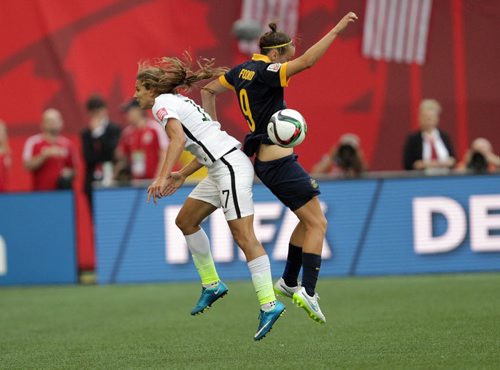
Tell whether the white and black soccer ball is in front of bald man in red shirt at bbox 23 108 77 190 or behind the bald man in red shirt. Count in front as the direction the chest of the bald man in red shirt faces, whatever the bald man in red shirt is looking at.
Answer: in front

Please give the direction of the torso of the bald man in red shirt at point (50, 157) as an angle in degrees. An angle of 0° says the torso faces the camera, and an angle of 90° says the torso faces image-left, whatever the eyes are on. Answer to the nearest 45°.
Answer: approximately 0°

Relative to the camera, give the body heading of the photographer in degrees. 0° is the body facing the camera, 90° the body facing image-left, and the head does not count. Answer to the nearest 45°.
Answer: approximately 0°

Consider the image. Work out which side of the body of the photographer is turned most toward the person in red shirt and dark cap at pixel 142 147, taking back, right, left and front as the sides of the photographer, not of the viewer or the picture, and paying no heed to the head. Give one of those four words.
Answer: right

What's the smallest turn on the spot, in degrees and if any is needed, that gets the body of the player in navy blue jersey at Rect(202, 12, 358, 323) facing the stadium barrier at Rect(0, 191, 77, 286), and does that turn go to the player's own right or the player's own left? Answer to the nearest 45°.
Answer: approximately 90° to the player's own left

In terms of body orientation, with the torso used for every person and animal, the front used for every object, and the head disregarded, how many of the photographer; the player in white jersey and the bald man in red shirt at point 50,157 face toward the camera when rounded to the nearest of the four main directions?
2

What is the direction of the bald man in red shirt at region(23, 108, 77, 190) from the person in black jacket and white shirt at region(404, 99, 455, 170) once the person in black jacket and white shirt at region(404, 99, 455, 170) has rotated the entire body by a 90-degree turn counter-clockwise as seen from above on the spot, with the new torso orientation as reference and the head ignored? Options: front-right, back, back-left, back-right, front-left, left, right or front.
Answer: back
